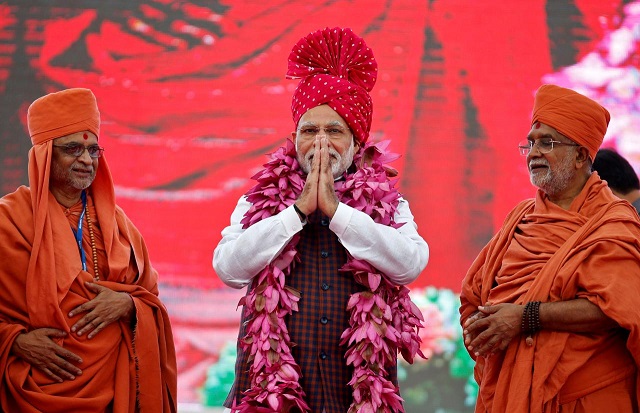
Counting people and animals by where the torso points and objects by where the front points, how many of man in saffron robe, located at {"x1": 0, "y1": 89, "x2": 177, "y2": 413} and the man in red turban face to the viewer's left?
0

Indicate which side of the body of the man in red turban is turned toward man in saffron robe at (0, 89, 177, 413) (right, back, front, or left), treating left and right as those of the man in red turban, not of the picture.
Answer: right

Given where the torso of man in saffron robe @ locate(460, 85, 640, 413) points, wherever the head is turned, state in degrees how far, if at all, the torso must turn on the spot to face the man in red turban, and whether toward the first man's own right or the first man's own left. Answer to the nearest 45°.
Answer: approximately 45° to the first man's own right

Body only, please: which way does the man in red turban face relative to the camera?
toward the camera

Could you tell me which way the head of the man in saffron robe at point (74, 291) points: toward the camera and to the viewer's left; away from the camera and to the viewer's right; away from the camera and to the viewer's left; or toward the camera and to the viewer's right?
toward the camera and to the viewer's right

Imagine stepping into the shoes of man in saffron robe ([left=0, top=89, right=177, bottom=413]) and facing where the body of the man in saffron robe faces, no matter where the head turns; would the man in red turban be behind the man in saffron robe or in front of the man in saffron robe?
in front

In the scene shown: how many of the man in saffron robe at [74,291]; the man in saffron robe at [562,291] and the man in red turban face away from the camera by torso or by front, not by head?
0

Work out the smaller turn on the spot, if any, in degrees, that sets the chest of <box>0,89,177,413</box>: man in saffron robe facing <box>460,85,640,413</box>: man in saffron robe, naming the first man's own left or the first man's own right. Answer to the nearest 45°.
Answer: approximately 45° to the first man's own left

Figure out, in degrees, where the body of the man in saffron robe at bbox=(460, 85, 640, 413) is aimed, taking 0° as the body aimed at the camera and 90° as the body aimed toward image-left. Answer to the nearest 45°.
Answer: approximately 45°

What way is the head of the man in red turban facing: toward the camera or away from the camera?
toward the camera

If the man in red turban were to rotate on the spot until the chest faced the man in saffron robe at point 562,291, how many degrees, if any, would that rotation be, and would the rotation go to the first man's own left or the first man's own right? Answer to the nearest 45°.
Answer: approximately 90° to the first man's own left
